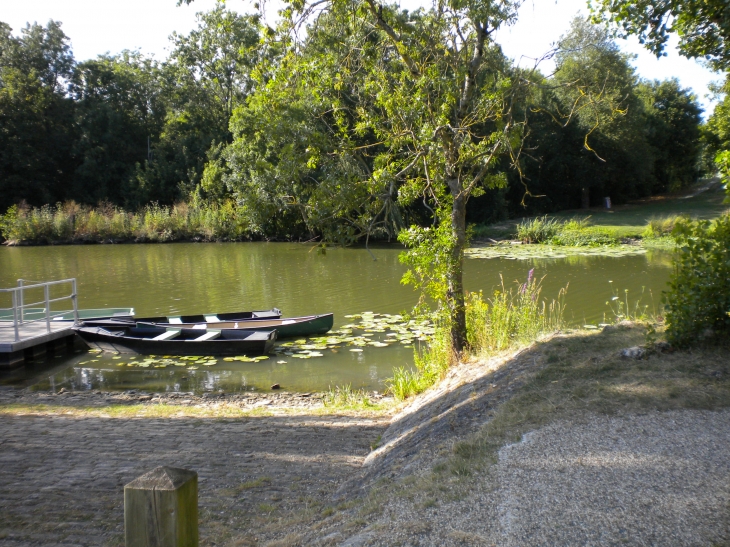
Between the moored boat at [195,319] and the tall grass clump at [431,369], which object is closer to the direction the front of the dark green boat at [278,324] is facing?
the tall grass clump

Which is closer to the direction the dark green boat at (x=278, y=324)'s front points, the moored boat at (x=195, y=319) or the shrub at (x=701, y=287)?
the shrub

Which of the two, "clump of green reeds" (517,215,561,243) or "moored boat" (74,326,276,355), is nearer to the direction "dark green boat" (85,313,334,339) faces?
the clump of green reeds

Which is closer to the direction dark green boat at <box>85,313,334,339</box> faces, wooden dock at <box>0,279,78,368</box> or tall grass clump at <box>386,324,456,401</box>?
the tall grass clump

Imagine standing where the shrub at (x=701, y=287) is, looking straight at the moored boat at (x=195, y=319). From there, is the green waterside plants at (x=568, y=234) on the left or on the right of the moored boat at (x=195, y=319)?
right

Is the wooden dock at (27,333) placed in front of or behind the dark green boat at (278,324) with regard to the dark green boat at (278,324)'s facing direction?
behind

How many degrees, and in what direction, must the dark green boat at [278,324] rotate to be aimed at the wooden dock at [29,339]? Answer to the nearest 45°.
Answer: approximately 180°

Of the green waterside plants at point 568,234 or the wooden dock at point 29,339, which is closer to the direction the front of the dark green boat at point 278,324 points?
the green waterside plants

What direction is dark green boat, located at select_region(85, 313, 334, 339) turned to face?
to the viewer's right

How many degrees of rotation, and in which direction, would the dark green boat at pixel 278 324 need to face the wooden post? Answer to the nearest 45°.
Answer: approximately 90° to its right
